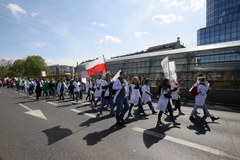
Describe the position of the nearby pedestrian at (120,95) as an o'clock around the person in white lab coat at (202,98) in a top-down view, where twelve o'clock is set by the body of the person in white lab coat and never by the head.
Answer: The nearby pedestrian is roughly at 5 o'clock from the person in white lab coat.

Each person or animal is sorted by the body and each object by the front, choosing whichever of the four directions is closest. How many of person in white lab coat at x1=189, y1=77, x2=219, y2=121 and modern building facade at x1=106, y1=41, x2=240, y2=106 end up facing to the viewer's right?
1

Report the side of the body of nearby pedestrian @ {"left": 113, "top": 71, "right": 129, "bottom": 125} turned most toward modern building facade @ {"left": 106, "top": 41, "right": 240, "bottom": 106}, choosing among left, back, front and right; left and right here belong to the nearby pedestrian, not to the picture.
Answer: left

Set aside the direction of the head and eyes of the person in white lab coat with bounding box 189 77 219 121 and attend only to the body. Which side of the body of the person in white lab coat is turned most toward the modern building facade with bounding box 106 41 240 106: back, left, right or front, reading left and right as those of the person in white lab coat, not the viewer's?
left

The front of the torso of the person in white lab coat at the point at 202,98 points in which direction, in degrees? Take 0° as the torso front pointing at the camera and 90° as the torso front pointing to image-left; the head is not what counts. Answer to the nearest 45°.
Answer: approximately 270°

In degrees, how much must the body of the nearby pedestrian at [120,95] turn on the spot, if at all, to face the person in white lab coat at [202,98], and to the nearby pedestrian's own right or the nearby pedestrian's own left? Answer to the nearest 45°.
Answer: approximately 45° to the nearby pedestrian's own left

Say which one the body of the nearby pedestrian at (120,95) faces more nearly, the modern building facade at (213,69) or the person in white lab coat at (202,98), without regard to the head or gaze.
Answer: the person in white lab coat

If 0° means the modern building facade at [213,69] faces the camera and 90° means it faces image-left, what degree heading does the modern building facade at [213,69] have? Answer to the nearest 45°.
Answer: approximately 45°

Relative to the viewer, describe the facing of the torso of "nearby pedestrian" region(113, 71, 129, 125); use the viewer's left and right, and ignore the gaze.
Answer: facing the viewer and to the right of the viewer

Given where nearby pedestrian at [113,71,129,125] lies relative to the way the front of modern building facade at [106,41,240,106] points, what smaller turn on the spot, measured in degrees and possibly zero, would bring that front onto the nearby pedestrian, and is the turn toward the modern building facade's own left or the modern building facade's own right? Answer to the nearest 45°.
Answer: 0° — it already faces them
